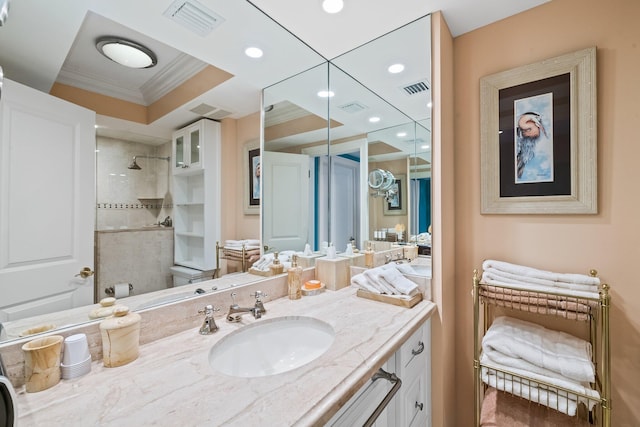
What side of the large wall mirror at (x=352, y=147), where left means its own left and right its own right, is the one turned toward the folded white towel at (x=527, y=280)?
left

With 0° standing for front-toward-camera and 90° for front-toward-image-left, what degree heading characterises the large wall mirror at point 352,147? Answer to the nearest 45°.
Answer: approximately 45°

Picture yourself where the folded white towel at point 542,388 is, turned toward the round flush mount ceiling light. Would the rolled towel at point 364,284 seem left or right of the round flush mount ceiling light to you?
right

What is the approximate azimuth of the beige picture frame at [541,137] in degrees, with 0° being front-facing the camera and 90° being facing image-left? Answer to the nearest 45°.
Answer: approximately 45°
